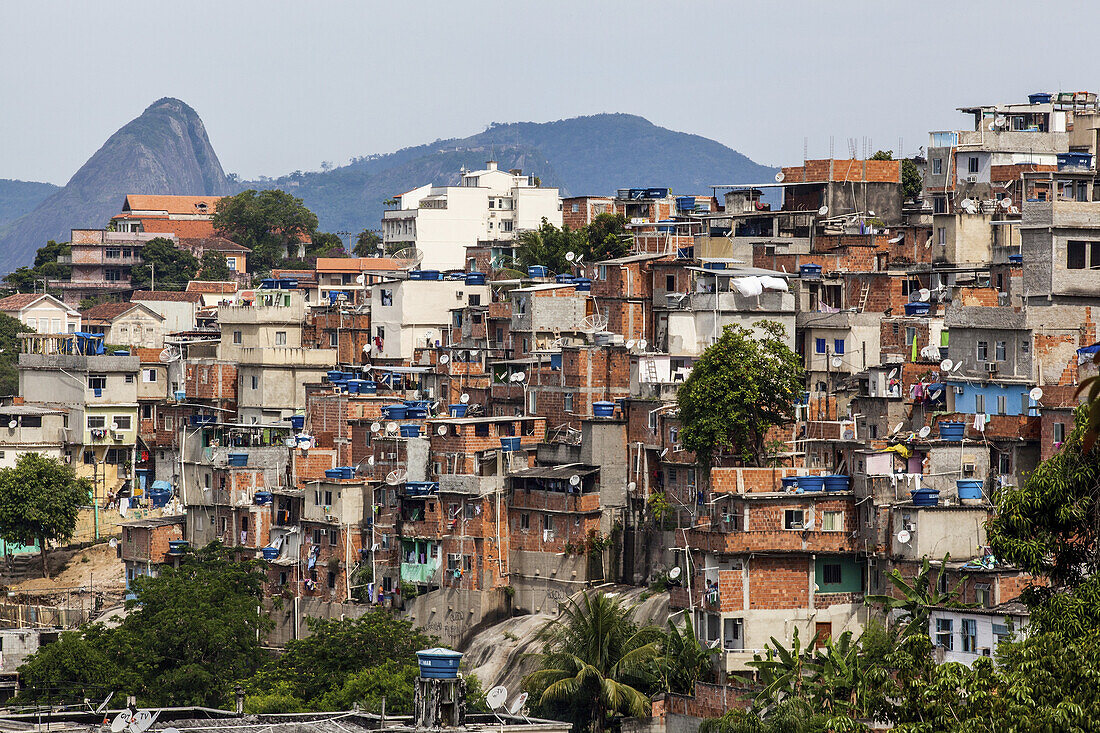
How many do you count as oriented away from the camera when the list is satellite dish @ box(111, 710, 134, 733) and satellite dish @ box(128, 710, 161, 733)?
0

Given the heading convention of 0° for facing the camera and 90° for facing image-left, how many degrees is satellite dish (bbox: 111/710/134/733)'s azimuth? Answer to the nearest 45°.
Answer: approximately 45°

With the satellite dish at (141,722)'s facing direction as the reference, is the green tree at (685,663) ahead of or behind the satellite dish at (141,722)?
behind

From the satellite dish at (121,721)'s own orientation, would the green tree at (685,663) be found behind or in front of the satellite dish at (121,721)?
behind

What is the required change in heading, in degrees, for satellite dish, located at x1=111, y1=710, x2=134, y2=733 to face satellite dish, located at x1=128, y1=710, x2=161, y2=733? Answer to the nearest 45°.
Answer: approximately 90° to its left

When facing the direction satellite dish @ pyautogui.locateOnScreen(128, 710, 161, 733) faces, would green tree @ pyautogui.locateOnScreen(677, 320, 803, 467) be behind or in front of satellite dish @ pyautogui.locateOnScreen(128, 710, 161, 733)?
behind

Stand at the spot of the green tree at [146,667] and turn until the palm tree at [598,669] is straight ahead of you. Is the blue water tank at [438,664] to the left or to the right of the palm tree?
right

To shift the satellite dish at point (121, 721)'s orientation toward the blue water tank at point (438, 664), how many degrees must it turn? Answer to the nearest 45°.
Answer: approximately 135° to its left

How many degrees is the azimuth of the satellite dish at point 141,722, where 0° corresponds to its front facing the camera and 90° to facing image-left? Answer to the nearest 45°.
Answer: approximately 45°

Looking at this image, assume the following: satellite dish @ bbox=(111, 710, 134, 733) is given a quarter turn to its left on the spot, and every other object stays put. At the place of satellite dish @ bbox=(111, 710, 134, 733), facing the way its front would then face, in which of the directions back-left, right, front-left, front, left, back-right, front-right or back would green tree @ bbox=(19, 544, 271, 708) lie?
back-left

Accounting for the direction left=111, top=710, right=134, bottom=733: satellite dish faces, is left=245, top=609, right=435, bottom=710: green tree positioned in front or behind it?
behind

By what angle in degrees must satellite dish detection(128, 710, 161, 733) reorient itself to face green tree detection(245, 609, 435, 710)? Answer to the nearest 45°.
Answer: approximately 135° to its right

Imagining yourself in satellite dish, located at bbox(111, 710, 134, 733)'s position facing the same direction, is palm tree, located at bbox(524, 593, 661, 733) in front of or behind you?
behind
